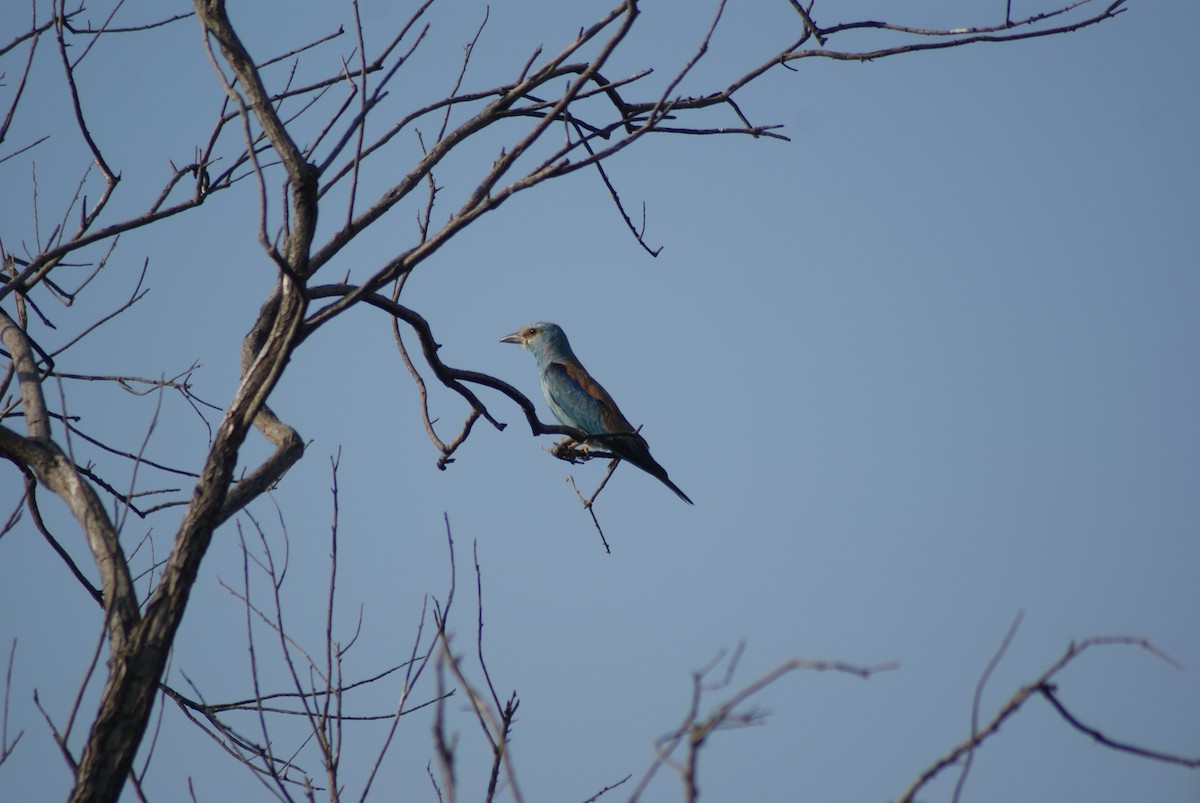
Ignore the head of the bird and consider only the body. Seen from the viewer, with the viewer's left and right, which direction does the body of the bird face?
facing to the left of the viewer
